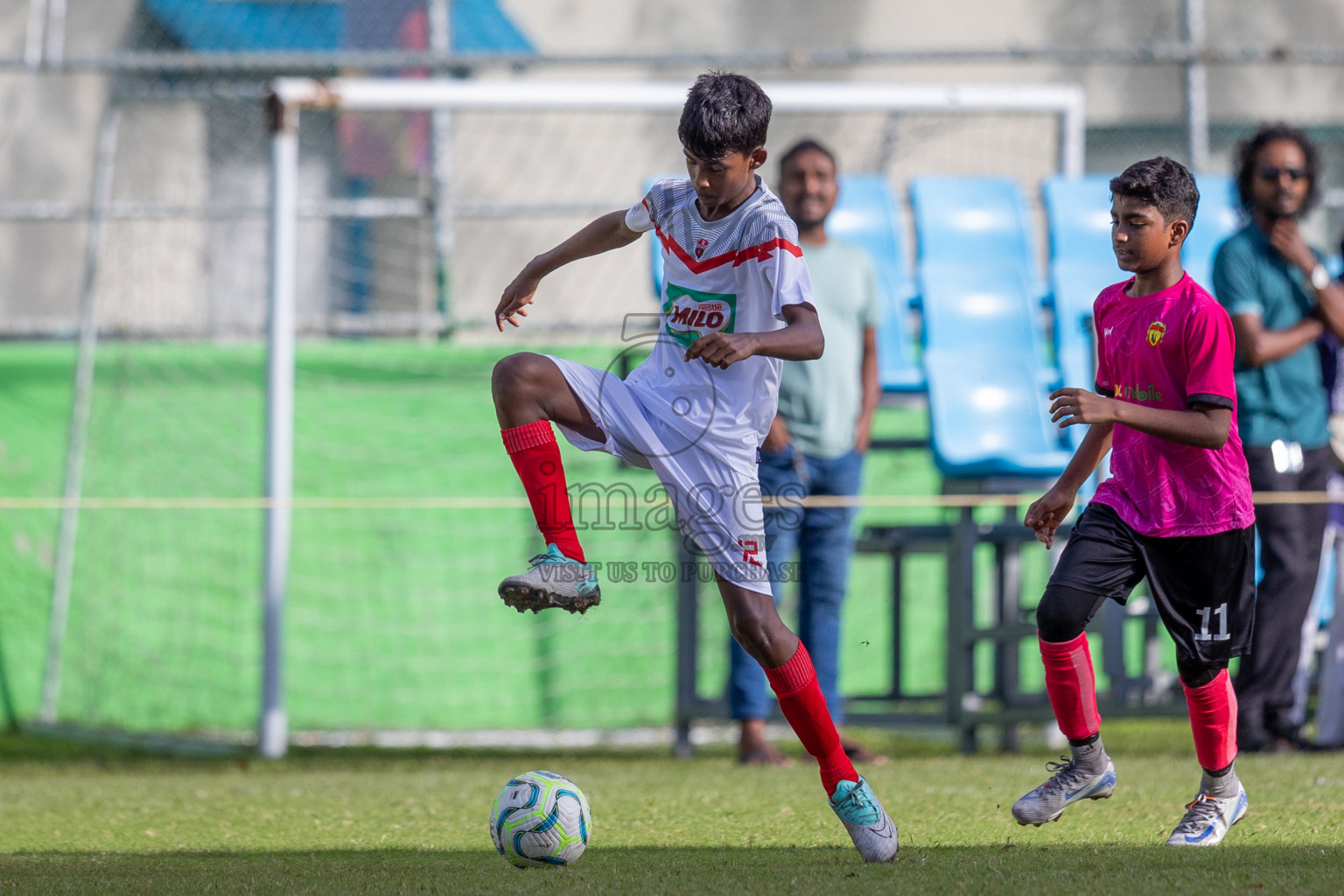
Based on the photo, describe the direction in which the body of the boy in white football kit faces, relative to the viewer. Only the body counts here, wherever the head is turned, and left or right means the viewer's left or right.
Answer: facing the viewer and to the left of the viewer

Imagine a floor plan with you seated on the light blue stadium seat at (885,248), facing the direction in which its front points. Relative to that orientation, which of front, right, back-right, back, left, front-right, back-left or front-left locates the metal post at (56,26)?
right

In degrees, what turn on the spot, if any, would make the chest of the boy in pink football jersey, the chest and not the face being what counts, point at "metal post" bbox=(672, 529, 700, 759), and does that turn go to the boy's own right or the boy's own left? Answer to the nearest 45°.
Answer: approximately 90° to the boy's own right

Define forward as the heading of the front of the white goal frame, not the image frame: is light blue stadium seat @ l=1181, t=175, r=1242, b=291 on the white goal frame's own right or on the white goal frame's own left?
on the white goal frame's own left

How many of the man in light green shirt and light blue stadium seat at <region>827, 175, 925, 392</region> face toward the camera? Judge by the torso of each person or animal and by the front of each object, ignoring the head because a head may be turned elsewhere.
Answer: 2

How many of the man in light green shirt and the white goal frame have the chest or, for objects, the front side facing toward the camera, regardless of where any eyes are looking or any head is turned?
2

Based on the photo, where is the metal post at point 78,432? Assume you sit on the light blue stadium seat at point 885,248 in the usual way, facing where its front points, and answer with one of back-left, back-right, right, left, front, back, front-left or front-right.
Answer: right
